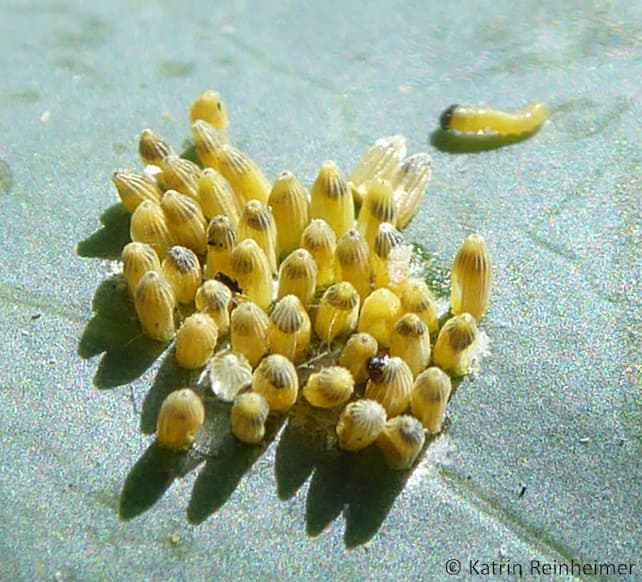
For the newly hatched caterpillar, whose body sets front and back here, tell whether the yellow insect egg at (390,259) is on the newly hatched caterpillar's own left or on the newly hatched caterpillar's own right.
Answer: on the newly hatched caterpillar's own left

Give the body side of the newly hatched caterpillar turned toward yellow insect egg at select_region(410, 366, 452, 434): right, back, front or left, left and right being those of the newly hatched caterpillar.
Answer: left

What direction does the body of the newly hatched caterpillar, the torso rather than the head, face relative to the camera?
to the viewer's left

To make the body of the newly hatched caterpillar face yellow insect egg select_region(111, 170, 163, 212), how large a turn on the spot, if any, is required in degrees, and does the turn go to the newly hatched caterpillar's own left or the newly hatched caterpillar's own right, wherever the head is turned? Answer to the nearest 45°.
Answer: approximately 45° to the newly hatched caterpillar's own left

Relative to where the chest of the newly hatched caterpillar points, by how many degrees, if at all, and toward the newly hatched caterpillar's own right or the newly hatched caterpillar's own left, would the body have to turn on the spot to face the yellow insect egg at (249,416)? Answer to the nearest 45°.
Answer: approximately 90° to the newly hatched caterpillar's own left

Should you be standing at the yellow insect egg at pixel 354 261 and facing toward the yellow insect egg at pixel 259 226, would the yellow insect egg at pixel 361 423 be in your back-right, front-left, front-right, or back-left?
back-left

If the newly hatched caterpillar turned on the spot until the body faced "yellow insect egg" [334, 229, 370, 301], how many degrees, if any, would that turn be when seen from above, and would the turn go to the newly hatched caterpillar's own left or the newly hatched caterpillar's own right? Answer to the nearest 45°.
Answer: approximately 90° to the newly hatched caterpillar's own left

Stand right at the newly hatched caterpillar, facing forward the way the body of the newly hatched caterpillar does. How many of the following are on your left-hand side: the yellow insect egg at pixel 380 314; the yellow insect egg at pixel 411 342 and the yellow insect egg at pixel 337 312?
3

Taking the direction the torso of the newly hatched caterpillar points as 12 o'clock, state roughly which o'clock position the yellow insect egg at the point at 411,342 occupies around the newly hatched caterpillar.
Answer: The yellow insect egg is roughly at 9 o'clock from the newly hatched caterpillar.

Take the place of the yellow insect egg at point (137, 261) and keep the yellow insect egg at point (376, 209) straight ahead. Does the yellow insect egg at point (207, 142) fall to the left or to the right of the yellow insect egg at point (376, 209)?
left

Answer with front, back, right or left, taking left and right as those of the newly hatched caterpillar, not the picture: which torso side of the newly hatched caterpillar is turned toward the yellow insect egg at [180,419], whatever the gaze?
left

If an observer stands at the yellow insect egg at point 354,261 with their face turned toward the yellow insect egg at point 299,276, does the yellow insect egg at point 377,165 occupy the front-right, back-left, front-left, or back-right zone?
back-right
